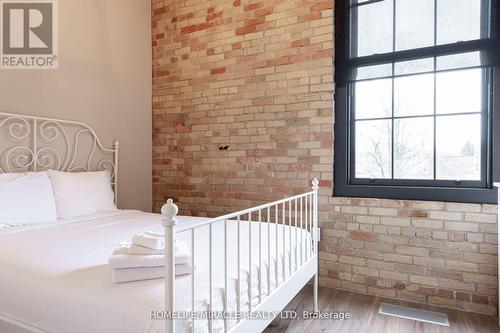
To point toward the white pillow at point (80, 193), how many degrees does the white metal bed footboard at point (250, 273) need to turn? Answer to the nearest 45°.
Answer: approximately 180°

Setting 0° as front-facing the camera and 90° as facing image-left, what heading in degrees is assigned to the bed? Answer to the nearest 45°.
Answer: approximately 315°

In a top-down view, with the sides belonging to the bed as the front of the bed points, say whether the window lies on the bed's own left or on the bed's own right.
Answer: on the bed's own left

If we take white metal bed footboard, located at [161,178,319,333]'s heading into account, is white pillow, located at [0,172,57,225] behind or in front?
behind
